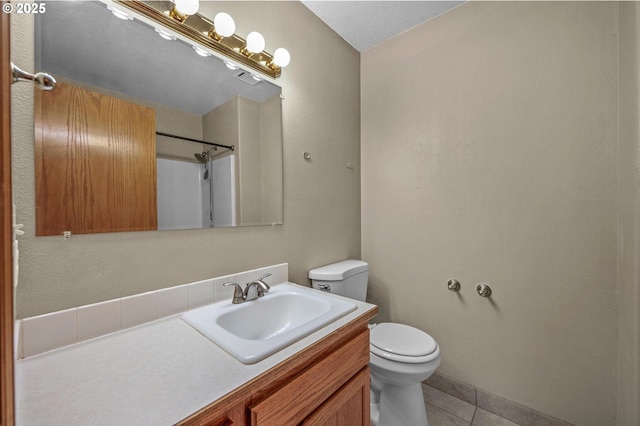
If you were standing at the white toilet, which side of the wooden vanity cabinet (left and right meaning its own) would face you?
left

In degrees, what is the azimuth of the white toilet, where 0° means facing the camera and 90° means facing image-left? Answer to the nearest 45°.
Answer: approximately 315°

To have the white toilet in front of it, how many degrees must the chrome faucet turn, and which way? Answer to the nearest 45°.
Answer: approximately 45° to its left

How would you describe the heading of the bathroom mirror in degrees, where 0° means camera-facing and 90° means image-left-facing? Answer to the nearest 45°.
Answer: approximately 315°

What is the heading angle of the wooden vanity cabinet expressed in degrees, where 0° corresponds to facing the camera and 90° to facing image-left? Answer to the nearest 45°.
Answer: approximately 315°
